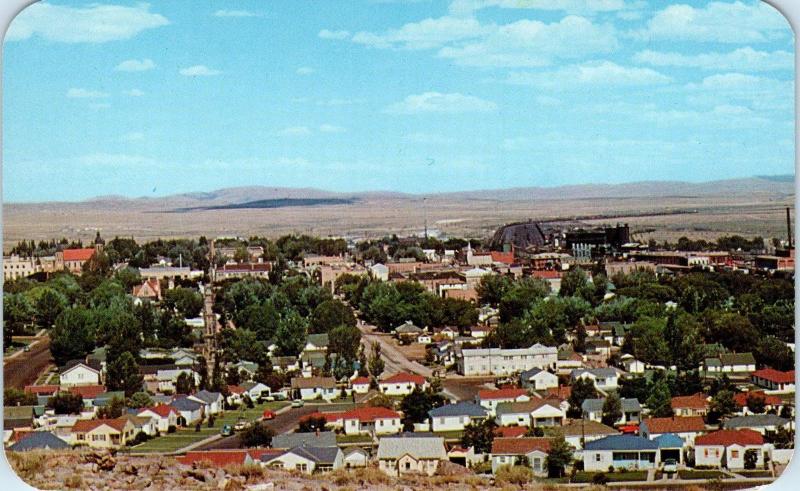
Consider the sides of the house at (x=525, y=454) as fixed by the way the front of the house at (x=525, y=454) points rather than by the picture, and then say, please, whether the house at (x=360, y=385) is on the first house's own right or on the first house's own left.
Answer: on the first house's own right

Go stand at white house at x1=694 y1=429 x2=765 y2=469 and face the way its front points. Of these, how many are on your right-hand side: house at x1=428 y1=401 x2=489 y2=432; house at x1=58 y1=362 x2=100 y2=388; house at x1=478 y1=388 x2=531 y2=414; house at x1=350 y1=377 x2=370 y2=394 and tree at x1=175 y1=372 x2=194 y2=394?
5

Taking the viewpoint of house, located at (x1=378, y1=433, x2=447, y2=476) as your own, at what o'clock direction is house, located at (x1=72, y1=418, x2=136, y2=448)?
house, located at (x1=72, y1=418, x2=136, y2=448) is roughly at 3 o'clock from house, located at (x1=378, y1=433, x2=447, y2=476).

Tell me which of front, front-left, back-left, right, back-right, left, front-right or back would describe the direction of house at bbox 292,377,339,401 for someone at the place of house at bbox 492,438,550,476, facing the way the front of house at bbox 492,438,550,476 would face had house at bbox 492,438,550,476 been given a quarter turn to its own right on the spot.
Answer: front

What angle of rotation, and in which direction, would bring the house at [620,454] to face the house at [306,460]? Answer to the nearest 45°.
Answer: approximately 90° to its right

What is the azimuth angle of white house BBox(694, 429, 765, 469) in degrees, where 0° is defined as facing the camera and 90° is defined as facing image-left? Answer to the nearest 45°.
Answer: approximately 0°

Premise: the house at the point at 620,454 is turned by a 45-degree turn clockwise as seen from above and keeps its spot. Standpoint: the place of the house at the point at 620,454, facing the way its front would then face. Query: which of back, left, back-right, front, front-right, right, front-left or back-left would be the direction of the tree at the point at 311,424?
front-right
